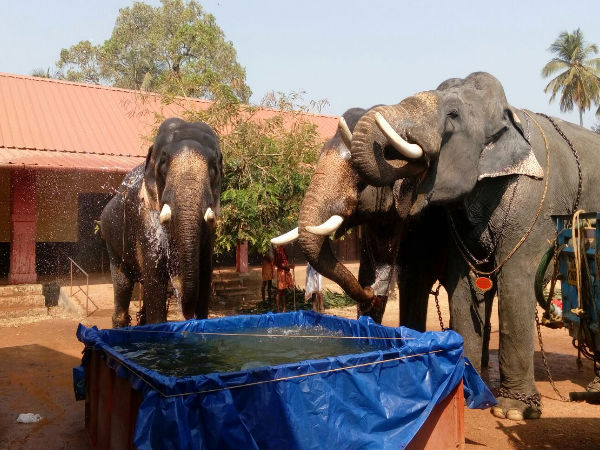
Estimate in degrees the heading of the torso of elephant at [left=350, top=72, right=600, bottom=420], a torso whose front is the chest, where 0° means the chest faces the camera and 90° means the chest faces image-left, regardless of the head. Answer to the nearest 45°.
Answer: approximately 45°

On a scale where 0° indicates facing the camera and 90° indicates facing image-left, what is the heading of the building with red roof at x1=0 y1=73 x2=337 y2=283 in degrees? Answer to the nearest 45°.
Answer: approximately 0°

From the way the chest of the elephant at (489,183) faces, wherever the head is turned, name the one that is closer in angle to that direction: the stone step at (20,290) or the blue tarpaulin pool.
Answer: the blue tarpaulin pool

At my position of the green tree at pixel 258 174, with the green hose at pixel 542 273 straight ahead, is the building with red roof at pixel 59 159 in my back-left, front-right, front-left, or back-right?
back-right

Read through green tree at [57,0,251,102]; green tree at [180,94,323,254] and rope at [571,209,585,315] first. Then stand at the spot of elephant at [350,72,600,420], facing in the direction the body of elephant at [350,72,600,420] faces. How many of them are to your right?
2

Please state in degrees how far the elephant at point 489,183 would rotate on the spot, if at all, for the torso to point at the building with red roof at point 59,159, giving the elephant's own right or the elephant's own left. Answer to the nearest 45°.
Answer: approximately 90° to the elephant's own right

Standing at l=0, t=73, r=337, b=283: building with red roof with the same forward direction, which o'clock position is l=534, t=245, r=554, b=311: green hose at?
The green hose is roughly at 11 o'clock from the building with red roof.

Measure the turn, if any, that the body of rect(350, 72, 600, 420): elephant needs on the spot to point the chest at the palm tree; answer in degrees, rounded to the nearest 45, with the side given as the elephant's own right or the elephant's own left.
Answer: approximately 135° to the elephant's own right

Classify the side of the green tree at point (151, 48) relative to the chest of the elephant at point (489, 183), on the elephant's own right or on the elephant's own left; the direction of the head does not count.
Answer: on the elephant's own right

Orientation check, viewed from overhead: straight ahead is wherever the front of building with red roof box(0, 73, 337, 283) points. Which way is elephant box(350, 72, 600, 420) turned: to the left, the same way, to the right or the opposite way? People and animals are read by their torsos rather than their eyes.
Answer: to the right
